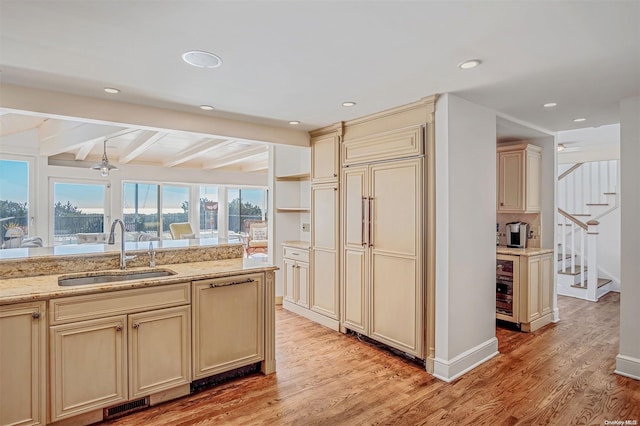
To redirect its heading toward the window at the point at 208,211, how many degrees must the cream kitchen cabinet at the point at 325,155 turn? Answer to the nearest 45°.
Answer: approximately 90° to its right

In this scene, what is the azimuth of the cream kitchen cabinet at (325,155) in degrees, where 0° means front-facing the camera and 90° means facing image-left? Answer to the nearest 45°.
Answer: approximately 45°

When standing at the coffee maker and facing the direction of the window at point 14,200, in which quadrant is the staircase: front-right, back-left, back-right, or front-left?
back-right

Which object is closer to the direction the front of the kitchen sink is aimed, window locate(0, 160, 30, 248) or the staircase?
the staircase

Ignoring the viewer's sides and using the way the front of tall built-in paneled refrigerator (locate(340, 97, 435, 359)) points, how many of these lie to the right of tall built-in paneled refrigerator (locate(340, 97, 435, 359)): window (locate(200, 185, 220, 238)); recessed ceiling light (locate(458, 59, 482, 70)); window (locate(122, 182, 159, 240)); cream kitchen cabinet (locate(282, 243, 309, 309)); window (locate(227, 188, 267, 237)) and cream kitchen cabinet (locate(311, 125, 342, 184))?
5

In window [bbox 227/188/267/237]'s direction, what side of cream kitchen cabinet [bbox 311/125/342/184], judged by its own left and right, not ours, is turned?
right

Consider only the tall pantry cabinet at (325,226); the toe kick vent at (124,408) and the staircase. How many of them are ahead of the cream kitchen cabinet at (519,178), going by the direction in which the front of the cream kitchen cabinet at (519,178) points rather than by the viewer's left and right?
2

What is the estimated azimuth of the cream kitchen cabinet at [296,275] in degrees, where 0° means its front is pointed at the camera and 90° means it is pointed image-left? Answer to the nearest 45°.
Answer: approximately 45°

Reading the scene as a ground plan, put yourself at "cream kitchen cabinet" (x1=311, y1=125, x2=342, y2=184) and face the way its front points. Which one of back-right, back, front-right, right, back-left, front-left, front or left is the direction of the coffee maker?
back-left

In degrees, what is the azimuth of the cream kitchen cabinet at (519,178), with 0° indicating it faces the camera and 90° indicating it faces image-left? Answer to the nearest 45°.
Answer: approximately 45°

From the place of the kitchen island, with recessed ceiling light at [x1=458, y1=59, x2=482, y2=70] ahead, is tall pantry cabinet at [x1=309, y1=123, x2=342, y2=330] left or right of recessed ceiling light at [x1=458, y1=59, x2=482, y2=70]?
left

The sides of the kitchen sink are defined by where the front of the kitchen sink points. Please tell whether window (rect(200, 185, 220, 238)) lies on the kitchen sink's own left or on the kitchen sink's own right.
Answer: on the kitchen sink's own left
